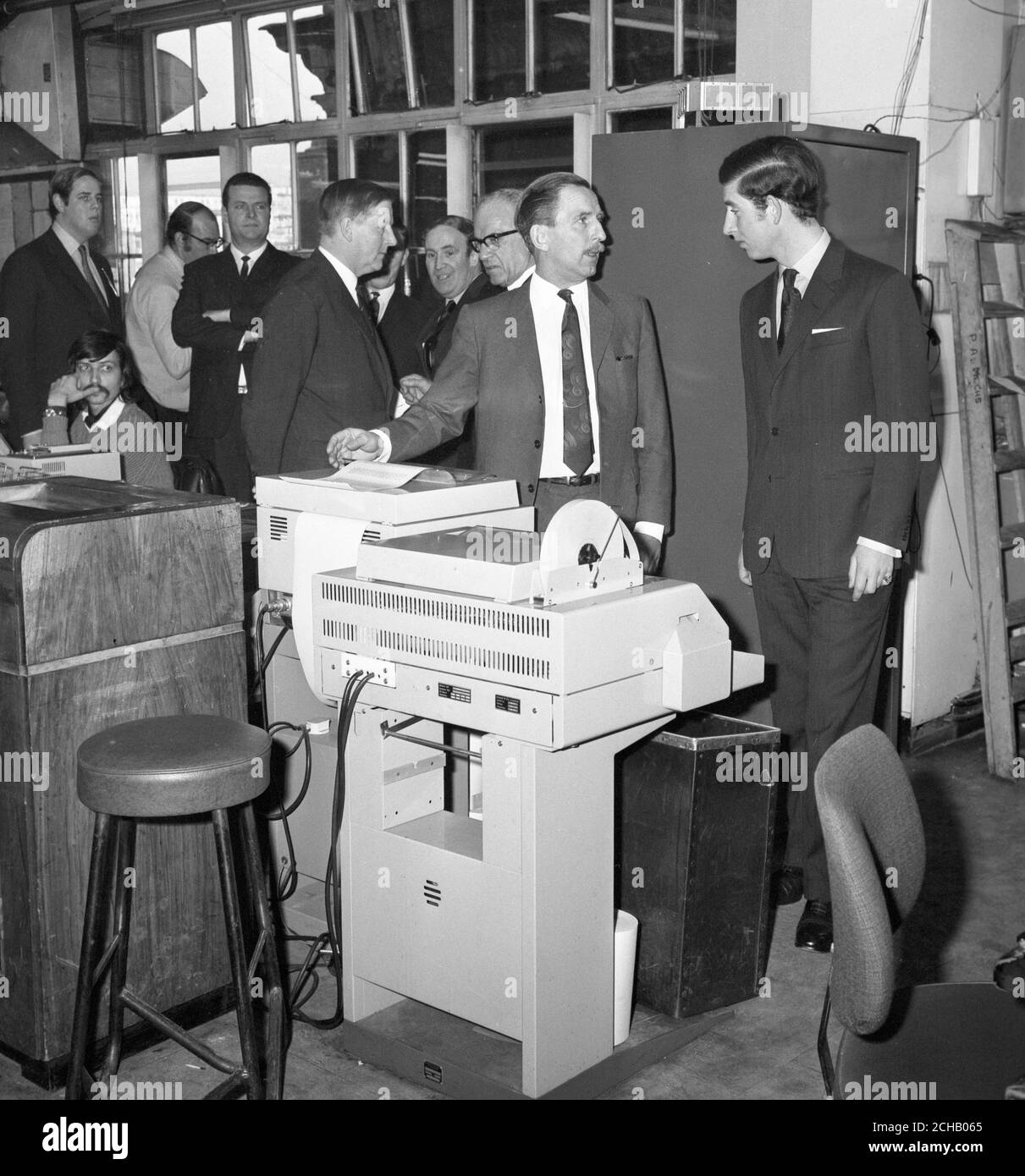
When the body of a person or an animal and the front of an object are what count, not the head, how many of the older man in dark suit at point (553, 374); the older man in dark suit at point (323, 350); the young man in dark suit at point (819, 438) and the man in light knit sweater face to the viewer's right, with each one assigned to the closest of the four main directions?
2

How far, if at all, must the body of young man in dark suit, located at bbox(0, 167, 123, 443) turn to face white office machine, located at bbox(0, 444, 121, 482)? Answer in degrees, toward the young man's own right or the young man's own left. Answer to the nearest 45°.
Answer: approximately 45° to the young man's own right

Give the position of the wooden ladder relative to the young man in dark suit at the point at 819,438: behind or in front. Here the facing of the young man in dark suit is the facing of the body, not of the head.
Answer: behind

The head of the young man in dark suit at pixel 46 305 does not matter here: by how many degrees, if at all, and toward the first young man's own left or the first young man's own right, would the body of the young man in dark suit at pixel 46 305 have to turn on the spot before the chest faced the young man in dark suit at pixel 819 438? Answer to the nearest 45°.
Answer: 0° — they already face them

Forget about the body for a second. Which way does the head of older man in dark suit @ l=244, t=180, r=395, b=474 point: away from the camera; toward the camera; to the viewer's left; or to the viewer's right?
to the viewer's right

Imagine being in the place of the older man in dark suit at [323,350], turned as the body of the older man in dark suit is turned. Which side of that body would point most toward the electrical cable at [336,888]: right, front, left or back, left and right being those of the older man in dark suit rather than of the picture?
right

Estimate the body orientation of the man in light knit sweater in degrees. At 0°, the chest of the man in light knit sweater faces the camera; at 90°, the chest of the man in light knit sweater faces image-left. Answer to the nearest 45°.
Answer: approximately 270°
